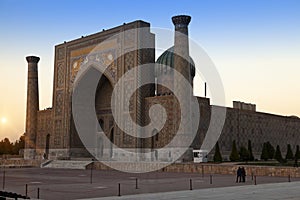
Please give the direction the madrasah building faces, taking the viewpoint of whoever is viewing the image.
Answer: facing the viewer and to the left of the viewer

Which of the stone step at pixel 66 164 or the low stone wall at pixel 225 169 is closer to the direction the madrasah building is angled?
the stone step

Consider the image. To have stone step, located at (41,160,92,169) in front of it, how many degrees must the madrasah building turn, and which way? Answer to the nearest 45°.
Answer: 0° — it already faces it
